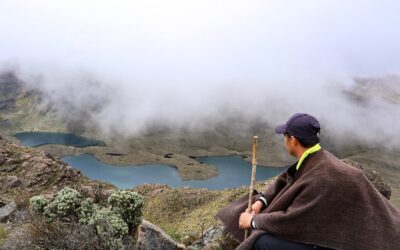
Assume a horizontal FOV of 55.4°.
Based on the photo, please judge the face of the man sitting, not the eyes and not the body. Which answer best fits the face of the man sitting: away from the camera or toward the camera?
away from the camera

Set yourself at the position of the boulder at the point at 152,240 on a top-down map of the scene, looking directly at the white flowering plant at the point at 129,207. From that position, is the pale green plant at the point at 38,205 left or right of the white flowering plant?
left

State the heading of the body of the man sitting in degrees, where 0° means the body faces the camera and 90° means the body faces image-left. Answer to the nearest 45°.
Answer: approximately 90°

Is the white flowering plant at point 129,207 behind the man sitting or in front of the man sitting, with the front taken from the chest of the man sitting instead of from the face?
in front

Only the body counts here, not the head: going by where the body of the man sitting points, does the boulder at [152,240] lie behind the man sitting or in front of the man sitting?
in front

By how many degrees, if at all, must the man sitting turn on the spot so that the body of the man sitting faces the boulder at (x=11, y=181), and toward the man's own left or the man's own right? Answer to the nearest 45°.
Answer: approximately 45° to the man's own right
